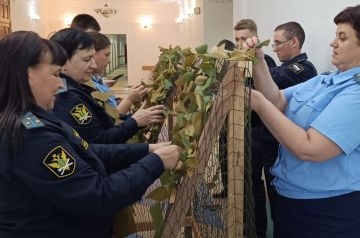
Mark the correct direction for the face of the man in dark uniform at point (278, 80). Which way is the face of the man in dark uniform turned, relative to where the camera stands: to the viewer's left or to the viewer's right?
to the viewer's left

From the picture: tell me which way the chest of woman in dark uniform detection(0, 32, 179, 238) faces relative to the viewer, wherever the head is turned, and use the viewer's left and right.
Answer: facing to the right of the viewer

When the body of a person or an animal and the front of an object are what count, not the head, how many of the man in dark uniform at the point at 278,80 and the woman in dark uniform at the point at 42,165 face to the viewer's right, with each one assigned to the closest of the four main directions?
1

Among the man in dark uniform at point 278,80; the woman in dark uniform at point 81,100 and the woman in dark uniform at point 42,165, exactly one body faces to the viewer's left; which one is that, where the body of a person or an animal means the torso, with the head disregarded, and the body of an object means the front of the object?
the man in dark uniform

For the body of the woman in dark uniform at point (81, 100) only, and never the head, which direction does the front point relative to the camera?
to the viewer's right

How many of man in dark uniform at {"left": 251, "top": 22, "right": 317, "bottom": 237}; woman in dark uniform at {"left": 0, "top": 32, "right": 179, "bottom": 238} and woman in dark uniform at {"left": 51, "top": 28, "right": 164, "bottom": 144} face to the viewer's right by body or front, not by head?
2

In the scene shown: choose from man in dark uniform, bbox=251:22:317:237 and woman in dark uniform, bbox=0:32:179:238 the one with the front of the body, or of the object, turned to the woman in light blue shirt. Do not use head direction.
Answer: the woman in dark uniform
